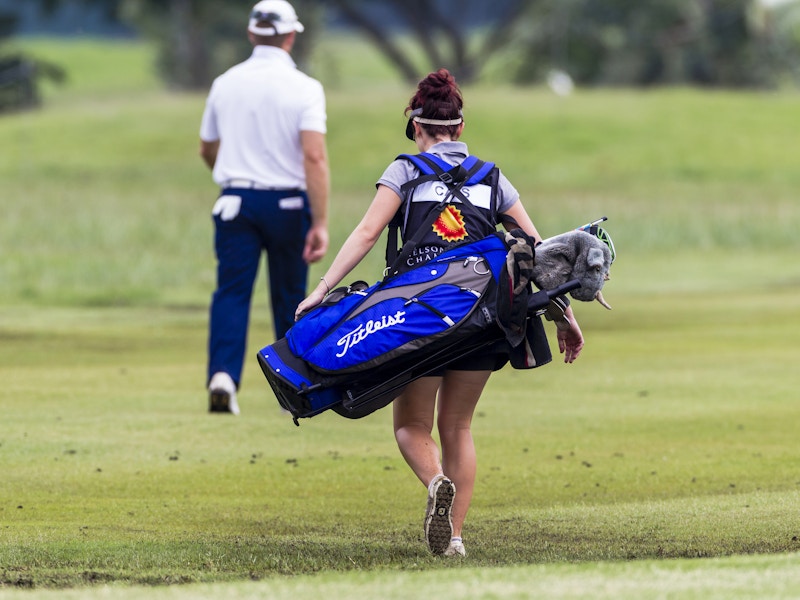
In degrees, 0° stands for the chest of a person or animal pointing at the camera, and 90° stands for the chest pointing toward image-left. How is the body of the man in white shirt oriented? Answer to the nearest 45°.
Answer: approximately 180°
